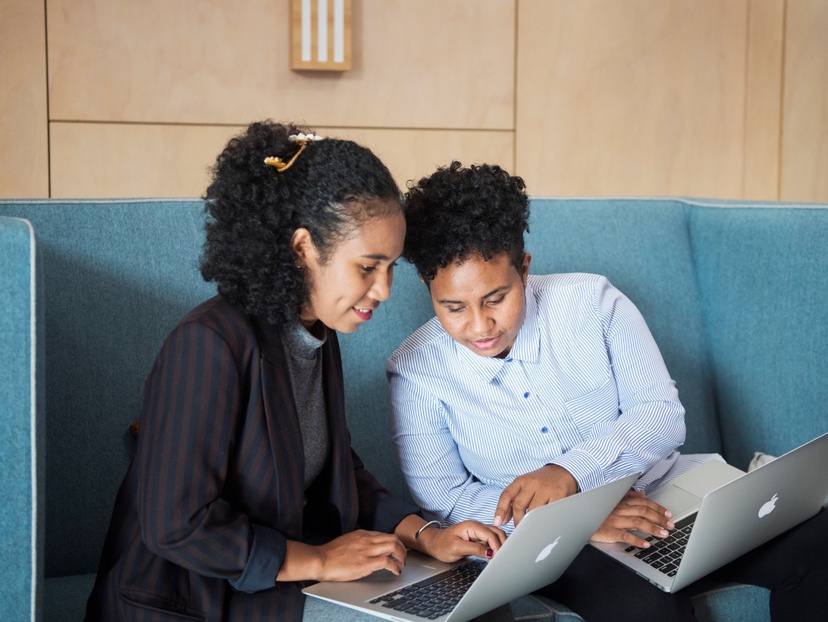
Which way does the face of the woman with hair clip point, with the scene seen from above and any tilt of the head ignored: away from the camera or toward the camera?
toward the camera

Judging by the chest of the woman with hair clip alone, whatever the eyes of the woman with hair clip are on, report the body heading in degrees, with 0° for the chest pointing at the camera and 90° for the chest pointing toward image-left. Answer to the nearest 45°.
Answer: approximately 315°

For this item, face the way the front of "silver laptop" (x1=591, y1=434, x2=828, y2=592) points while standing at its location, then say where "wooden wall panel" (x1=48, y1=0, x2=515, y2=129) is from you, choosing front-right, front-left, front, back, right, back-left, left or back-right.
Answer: front

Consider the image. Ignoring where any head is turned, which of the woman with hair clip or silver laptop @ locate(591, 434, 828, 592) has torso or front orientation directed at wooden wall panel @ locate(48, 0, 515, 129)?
the silver laptop

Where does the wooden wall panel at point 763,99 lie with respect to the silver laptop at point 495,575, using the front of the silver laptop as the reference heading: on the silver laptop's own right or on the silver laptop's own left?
on the silver laptop's own right

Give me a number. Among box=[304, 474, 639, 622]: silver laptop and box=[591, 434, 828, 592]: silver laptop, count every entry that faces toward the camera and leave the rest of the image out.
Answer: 0

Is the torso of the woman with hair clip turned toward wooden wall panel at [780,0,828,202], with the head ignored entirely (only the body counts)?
no

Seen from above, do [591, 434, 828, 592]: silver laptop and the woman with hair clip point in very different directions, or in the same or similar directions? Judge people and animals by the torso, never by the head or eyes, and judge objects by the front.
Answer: very different directions

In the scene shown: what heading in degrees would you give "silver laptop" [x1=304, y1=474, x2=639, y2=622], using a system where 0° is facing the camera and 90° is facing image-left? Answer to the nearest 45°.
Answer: approximately 135°

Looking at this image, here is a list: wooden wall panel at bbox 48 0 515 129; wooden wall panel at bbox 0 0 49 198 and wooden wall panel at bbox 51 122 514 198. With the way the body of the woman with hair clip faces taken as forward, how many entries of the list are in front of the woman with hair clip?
0

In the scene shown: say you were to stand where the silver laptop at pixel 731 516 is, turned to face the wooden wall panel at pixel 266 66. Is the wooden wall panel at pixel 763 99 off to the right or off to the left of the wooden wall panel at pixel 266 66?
right

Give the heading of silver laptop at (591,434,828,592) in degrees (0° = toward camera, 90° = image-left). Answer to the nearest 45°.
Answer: approximately 135°

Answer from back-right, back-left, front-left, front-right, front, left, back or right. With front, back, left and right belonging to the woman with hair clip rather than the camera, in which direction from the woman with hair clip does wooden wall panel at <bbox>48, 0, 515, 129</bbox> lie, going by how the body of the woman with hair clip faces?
back-left

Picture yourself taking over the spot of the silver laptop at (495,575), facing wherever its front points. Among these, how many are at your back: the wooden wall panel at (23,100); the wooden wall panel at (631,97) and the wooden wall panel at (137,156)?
0

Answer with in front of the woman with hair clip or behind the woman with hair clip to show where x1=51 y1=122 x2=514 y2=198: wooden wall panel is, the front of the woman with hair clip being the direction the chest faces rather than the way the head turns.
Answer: behind

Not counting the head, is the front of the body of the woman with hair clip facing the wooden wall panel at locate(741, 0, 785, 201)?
no

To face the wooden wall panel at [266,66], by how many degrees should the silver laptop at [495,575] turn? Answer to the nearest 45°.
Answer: approximately 45° to its right
